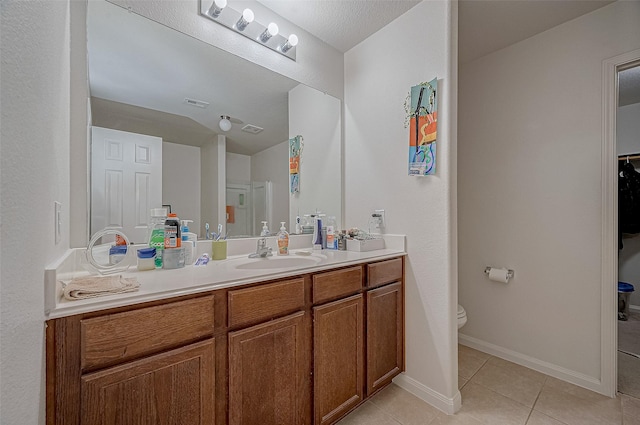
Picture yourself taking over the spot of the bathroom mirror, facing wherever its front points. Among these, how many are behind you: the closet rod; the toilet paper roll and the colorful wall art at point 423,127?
0

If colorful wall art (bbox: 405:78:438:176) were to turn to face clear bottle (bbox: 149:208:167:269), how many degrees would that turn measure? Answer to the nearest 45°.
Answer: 0° — it already faces it

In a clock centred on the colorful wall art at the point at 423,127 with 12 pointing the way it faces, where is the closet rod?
The closet rod is roughly at 6 o'clock from the colorful wall art.

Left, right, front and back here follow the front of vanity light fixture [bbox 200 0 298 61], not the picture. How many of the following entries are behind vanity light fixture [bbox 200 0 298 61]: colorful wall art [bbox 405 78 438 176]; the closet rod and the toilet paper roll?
0

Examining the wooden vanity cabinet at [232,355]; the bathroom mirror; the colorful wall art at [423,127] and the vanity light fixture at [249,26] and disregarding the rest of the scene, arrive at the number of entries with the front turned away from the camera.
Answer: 0

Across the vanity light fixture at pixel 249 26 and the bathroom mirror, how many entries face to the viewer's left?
0

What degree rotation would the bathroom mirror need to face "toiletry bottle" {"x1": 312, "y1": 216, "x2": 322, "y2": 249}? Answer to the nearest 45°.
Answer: approximately 45° to its left

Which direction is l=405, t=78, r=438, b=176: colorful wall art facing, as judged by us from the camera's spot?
facing the viewer and to the left of the viewer

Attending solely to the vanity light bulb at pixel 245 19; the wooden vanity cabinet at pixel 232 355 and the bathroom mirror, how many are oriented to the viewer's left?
0

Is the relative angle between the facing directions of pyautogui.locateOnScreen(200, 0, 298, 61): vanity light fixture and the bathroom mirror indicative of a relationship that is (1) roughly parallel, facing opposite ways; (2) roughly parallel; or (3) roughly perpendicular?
roughly parallel

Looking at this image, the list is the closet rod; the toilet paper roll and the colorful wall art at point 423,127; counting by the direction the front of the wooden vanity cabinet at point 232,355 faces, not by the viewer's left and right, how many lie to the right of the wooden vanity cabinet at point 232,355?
0
